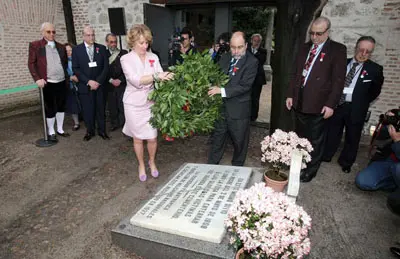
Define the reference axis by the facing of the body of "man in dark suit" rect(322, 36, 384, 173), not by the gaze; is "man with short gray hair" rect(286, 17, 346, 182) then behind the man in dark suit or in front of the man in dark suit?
in front

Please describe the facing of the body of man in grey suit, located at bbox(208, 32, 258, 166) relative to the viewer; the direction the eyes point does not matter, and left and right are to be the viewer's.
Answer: facing the viewer and to the left of the viewer

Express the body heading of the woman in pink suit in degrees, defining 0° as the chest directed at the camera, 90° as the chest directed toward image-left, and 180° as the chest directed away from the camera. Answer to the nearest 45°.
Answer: approximately 315°

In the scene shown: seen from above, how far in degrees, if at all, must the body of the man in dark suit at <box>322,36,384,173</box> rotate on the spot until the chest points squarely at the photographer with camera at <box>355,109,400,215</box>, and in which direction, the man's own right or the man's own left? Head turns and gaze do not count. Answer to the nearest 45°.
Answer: approximately 90° to the man's own left

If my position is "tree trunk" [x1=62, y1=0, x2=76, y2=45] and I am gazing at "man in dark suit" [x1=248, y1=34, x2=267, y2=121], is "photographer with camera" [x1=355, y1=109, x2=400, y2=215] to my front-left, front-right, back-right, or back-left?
front-right

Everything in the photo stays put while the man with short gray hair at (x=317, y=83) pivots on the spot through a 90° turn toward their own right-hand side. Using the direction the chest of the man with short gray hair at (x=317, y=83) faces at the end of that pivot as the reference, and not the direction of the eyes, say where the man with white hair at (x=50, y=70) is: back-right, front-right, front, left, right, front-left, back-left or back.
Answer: front-left

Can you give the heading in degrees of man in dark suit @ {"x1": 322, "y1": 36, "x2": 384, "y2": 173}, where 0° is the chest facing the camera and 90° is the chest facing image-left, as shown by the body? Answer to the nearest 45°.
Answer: approximately 45°

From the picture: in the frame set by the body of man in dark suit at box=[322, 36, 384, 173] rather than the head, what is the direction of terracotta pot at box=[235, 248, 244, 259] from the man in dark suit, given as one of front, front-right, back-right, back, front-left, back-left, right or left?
front-left

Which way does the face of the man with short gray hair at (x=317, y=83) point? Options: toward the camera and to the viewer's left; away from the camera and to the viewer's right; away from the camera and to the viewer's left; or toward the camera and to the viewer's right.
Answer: toward the camera and to the viewer's left

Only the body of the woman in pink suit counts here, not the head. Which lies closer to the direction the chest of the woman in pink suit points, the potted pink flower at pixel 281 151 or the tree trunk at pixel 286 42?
the potted pink flower

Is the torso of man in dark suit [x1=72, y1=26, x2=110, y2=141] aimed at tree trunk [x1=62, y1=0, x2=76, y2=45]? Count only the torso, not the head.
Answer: no

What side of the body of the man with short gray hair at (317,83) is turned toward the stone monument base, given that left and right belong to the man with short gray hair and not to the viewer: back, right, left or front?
front

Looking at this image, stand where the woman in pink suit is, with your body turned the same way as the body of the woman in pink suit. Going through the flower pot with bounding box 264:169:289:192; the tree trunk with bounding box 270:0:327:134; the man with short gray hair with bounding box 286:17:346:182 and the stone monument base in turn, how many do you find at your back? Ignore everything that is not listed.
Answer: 0

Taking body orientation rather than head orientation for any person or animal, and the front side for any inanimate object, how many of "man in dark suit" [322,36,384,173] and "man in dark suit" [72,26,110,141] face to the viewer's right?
0

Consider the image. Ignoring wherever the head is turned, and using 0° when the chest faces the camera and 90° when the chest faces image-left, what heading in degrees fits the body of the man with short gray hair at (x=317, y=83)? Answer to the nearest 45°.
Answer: approximately 45°

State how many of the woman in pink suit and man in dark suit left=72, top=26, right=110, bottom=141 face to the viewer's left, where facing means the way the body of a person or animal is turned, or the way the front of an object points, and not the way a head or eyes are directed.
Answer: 0

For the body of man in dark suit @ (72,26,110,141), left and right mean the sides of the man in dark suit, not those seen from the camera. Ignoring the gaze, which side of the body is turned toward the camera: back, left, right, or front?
front

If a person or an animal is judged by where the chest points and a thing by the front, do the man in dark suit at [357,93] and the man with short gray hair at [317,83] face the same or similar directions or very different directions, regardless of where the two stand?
same or similar directions

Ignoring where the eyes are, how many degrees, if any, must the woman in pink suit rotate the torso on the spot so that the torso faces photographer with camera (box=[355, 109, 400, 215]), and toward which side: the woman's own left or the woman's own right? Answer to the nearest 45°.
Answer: approximately 45° to the woman's own left
